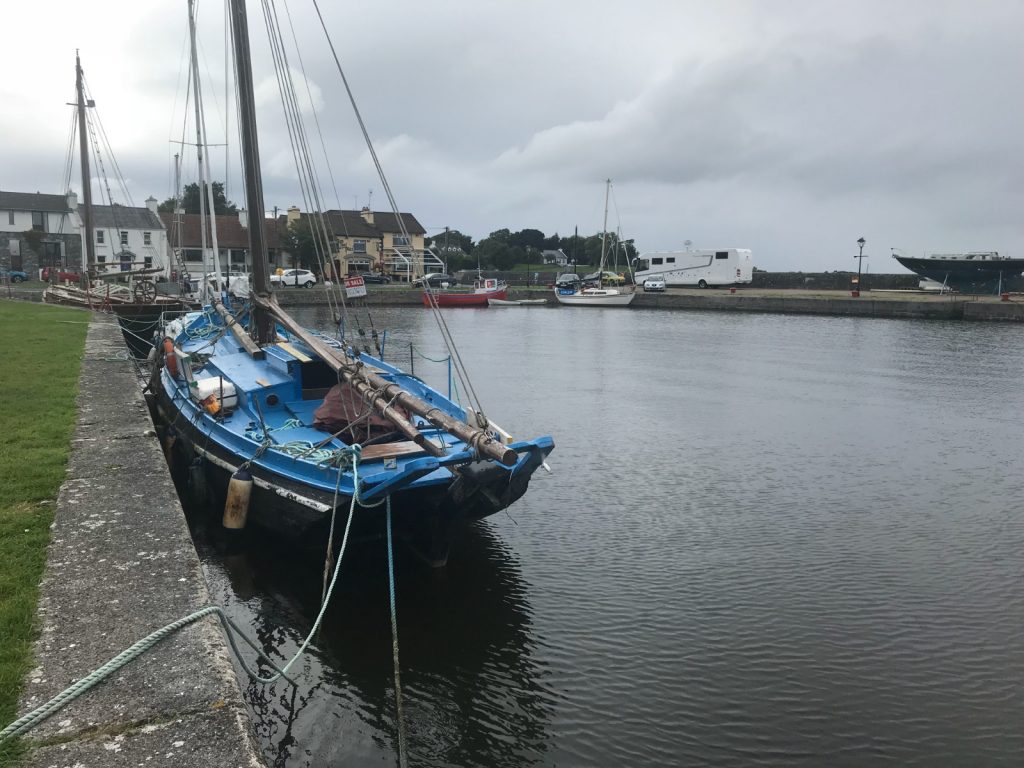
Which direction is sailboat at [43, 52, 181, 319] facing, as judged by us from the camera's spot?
facing away from the viewer and to the left of the viewer

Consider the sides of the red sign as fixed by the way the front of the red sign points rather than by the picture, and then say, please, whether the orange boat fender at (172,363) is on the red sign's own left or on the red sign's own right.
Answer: on the red sign's own right

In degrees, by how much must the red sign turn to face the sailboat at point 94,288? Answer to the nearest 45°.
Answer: approximately 135° to its right

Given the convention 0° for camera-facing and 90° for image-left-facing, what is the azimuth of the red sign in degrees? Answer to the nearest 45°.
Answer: approximately 0°
